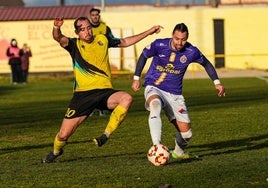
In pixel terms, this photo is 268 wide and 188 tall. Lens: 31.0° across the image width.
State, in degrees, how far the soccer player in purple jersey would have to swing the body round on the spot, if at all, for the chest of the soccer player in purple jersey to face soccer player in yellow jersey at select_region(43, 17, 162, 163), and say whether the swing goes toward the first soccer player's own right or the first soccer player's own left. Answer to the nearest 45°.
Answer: approximately 90° to the first soccer player's own right

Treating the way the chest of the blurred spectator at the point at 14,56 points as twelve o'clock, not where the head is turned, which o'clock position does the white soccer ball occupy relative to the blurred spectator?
The white soccer ball is roughly at 12 o'clock from the blurred spectator.

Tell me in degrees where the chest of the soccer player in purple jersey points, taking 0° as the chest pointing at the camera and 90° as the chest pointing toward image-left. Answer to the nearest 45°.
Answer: approximately 0°

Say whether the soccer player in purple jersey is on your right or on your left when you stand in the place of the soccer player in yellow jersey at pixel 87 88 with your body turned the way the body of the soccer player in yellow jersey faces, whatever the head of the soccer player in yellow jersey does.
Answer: on your left

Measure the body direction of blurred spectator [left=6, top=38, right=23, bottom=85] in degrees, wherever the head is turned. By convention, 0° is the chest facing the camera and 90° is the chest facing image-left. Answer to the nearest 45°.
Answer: approximately 0°

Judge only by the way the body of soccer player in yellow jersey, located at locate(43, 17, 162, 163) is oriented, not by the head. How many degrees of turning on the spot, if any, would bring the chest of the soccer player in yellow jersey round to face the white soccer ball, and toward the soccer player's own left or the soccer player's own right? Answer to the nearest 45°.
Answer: approximately 45° to the soccer player's own left
